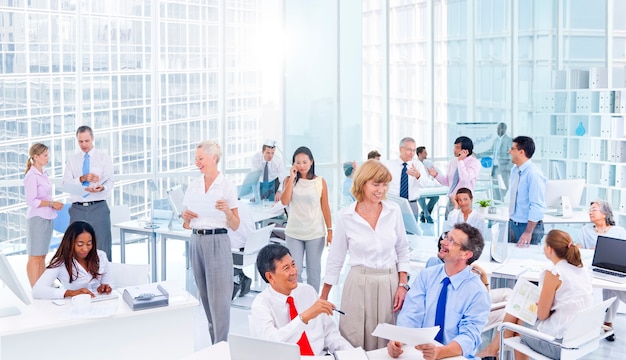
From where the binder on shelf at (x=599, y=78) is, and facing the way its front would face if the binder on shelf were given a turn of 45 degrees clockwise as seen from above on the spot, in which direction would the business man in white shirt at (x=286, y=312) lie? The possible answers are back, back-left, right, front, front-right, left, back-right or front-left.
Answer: front-left

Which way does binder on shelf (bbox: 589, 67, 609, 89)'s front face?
toward the camera

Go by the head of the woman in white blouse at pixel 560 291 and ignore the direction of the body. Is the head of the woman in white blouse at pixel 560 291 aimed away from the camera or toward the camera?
away from the camera

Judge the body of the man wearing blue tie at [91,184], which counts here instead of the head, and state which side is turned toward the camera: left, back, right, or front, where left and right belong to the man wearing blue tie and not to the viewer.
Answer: front

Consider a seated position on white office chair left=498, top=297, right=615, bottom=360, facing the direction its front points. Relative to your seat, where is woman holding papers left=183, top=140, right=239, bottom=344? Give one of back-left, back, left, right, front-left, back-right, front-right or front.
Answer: front-left

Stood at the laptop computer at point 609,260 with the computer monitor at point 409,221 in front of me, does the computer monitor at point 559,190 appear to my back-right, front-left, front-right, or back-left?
front-right

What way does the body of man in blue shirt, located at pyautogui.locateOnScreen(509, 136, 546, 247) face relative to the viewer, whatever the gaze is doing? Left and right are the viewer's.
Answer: facing the viewer and to the left of the viewer

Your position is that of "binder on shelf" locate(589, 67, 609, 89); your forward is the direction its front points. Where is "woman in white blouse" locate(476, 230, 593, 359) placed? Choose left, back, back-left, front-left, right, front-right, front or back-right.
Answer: front

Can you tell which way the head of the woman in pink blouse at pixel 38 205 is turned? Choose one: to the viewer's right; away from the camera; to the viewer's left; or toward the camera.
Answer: to the viewer's right

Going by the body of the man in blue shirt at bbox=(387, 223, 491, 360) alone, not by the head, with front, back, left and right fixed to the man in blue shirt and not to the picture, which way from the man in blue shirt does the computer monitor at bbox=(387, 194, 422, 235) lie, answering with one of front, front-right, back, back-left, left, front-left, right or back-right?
back-right

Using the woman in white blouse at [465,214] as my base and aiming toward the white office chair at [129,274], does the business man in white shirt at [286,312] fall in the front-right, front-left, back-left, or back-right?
front-left
